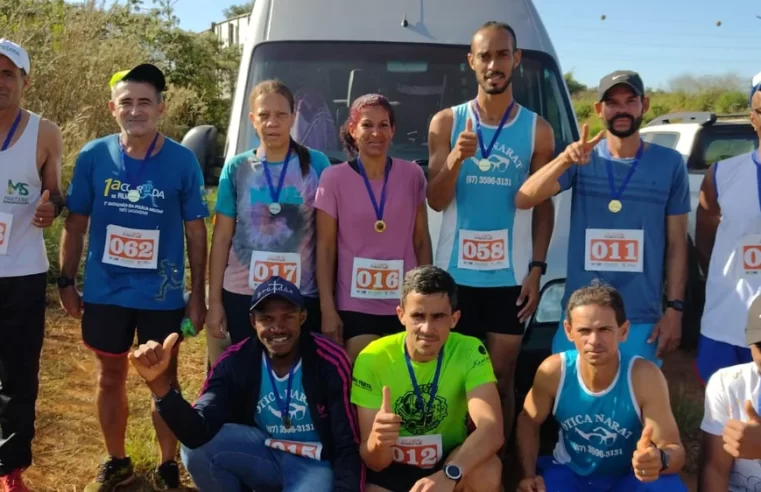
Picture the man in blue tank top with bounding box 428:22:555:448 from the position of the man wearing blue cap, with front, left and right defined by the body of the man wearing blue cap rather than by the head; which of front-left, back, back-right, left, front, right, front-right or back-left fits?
left

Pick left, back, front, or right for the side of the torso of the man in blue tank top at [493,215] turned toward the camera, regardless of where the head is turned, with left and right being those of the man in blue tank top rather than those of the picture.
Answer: front

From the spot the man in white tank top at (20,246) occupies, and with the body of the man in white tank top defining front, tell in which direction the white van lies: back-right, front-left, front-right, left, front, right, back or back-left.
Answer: left

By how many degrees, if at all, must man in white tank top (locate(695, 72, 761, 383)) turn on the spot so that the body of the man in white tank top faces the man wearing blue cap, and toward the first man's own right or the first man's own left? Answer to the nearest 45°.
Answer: approximately 45° to the first man's own right

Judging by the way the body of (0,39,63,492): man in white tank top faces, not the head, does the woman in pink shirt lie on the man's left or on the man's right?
on the man's left

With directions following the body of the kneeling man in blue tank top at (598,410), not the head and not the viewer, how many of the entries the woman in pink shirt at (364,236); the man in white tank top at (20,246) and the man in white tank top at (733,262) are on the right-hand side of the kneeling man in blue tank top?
2

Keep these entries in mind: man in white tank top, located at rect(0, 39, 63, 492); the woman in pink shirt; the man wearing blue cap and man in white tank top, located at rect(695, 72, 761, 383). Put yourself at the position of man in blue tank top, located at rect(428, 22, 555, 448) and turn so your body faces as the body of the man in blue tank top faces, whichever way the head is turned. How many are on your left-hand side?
1

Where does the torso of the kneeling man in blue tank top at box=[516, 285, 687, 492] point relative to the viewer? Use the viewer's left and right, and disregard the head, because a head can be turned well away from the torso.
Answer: facing the viewer

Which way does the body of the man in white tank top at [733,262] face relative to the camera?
toward the camera

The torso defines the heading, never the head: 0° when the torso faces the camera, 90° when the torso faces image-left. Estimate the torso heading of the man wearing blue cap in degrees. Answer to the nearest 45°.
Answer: approximately 0°
